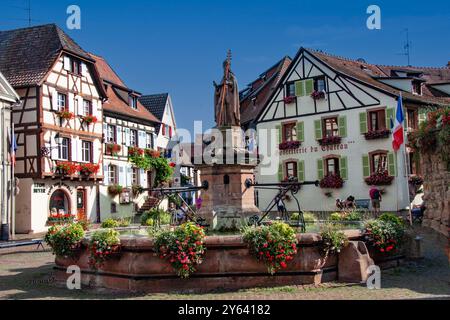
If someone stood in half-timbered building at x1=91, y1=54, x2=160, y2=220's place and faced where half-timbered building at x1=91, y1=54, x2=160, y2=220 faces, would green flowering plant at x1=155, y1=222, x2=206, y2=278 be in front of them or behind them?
in front

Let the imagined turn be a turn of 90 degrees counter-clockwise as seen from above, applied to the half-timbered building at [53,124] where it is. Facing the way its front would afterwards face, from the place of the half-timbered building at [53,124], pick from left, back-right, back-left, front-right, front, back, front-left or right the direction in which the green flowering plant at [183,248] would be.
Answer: back-right

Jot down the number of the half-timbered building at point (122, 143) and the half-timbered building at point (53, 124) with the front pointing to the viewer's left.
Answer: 0

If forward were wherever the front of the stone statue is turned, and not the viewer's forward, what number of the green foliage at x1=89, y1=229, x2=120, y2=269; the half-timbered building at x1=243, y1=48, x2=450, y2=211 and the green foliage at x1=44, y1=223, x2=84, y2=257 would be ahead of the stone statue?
2

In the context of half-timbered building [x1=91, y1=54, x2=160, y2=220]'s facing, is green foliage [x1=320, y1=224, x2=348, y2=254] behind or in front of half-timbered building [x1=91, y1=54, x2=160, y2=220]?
in front

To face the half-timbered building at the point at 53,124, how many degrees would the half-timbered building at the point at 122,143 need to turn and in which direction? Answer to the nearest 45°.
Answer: approximately 90° to its right

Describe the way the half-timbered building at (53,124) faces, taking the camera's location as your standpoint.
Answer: facing the viewer and to the right of the viewer

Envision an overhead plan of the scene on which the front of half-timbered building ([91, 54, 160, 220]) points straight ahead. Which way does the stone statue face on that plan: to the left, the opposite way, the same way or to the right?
to the right

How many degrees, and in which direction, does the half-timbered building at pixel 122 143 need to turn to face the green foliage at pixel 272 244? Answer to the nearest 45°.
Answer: approximately 45° to its right

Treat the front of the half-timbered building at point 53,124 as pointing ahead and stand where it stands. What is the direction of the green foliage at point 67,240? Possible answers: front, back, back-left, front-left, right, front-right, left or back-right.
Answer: front-right

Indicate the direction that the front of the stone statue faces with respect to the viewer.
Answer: facing the viewer and to the left of the viewer

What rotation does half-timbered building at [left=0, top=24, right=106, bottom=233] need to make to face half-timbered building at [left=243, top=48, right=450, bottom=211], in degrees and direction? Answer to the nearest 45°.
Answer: approximately 45° to its left

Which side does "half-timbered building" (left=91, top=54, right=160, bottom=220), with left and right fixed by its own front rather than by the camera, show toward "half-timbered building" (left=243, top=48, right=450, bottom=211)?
front
